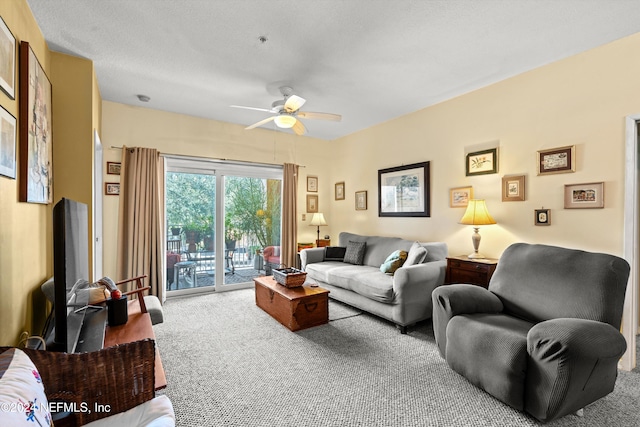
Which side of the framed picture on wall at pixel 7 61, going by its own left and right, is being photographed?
right

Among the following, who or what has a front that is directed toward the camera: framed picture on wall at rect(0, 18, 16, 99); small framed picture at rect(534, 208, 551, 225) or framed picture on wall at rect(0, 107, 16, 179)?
the small framed picture

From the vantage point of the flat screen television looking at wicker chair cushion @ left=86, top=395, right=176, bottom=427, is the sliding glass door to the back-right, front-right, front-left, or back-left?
back-left

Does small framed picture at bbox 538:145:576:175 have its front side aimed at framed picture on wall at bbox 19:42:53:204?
yes

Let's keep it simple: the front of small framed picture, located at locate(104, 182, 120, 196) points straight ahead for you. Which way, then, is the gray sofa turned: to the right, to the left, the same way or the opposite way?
to the right

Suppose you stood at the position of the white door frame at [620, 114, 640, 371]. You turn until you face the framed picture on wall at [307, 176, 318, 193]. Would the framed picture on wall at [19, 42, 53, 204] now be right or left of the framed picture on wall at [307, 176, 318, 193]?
left

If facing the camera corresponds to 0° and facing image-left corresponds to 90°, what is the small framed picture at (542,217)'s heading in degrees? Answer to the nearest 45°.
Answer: approximately 0°

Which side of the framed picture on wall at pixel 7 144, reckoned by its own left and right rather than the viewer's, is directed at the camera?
right

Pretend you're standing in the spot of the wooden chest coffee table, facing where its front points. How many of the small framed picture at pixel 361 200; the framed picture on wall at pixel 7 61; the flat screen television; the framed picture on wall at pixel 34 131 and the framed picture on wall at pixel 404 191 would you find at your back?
2

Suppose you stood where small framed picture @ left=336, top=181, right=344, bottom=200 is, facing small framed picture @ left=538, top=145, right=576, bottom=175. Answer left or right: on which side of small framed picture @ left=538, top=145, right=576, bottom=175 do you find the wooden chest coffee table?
right

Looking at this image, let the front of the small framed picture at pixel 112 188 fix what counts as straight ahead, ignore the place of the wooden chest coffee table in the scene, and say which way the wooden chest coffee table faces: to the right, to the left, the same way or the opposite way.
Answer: to the right

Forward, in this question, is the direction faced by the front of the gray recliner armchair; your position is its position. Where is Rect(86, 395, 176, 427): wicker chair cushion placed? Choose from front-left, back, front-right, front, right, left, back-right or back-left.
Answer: front

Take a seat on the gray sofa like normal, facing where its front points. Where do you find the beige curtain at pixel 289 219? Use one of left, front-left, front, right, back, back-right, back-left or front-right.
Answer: right

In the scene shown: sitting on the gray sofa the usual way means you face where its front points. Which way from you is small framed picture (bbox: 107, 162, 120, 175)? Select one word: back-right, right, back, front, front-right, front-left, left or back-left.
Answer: front-right

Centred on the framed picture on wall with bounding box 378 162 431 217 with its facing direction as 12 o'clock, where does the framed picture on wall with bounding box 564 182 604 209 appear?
the framed picture on wall with bounding box 564 182 604 209 is roughly at 9 o'clock from the framed picture on wall with bounding box 378 162 431 217.

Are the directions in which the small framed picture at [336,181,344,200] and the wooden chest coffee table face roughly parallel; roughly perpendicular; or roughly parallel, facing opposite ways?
roughly parallel

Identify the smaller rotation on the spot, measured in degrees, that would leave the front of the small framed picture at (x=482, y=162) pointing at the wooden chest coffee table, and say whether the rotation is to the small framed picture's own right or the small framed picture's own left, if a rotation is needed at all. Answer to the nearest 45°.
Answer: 0° — it already faces it

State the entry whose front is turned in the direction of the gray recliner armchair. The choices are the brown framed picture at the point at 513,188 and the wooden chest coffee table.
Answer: the brown framed picture
